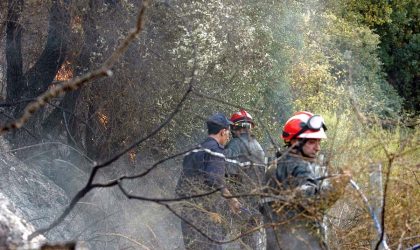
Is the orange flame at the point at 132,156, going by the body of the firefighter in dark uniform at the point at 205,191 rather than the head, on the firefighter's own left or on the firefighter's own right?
on the firefighter's own left

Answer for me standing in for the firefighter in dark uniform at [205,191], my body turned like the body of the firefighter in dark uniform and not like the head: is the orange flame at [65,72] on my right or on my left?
on my left

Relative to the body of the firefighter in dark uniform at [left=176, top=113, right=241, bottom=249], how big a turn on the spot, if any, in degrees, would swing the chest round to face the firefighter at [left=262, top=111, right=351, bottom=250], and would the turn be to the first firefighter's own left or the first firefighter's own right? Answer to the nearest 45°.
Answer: approximately 90° to the first firefighter's own right
